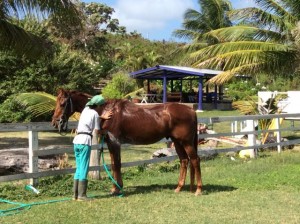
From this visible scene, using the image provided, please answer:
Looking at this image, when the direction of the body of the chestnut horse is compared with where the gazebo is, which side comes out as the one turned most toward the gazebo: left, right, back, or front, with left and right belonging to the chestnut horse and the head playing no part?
right

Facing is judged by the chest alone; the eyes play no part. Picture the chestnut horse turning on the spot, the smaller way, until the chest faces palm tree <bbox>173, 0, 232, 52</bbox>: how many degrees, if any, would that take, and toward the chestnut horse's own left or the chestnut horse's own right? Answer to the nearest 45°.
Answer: approximately 90° to the chestnut horse's own right

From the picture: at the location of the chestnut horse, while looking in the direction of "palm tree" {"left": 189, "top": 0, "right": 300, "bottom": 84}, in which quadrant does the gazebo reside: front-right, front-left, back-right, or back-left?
front-left

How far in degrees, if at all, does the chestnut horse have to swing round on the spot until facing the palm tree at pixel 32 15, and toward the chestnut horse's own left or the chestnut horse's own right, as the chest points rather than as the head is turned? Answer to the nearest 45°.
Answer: approximately 45° to the chestnut horse's own right

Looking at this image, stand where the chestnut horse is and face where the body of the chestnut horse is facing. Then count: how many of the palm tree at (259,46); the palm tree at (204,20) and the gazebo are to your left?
0

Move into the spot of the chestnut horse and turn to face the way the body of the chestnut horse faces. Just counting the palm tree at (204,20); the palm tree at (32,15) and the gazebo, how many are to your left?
0

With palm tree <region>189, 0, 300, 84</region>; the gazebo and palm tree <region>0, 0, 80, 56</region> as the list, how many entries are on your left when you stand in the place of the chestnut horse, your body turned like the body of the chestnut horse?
0

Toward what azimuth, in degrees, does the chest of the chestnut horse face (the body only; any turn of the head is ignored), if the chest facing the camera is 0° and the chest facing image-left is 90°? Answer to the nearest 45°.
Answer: approximately 90°

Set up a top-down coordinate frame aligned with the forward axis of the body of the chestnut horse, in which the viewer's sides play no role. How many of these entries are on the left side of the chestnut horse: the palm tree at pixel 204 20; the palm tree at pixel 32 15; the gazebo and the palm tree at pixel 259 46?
0

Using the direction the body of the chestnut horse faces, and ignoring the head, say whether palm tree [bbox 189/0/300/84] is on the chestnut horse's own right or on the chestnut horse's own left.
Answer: on the chestnut horse's own right
